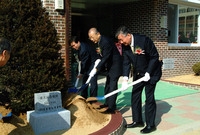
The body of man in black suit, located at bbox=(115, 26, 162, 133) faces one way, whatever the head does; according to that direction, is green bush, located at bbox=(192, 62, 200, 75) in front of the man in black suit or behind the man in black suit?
behind

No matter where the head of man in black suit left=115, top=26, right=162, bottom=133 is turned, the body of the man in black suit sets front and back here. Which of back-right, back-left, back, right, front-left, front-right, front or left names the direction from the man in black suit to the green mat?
back-right

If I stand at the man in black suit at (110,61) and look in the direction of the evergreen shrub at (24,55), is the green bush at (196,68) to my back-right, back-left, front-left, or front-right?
back-right

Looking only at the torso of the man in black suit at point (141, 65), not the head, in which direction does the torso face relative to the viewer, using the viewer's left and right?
facing the viewer and to the left of the viewer

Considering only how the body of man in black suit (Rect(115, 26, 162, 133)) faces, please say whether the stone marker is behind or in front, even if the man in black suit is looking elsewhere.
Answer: in front

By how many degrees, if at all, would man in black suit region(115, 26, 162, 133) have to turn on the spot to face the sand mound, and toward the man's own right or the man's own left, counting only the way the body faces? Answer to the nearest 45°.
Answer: approximately 45° to the man's own right

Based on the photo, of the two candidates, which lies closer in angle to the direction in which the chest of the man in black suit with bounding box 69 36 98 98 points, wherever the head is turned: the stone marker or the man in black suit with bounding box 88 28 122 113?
the stone marker

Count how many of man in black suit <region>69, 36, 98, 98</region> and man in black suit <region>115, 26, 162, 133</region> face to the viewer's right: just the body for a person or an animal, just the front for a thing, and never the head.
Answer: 0

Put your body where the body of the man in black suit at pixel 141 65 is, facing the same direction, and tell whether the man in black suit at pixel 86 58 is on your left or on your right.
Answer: on your right

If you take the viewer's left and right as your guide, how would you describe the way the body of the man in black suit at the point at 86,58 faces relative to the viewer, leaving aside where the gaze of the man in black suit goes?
facing to the left of the viewer

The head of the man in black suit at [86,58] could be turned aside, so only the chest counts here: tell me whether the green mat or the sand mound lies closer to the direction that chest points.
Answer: the sand mound

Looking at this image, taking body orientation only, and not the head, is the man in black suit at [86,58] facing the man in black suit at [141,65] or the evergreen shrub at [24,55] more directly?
the evergreen shrub

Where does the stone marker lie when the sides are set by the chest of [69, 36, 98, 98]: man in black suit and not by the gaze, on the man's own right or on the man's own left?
on the man's own left

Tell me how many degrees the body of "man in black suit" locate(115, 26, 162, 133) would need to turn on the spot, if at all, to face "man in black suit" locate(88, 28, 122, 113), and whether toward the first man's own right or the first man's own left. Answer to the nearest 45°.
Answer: approximately 90° to the first man's own right
